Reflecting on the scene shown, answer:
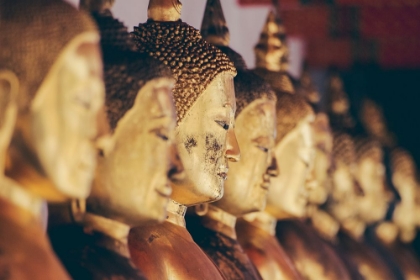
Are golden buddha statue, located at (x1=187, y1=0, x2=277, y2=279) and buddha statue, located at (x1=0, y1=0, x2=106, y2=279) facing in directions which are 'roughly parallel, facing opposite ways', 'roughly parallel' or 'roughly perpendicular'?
roughly parallel

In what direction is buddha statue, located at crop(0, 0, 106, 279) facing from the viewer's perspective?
to the viewer's right

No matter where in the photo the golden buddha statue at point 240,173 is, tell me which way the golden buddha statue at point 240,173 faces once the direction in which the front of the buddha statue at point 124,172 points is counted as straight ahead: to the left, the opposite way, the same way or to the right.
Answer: the same way

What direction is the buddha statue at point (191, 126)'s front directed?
to the viewer's right

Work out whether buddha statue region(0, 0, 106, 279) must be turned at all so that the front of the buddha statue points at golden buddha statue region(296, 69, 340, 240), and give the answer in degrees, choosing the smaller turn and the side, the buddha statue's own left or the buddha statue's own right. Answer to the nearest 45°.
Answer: approximately 45° to the buddha statue's own left

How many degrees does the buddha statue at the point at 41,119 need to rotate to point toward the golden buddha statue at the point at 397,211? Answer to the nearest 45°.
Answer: approximately 45° to its left

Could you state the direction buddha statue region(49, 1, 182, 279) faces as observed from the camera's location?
facing to the right of the viewer

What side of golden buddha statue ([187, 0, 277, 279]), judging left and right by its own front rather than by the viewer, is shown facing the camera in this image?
right

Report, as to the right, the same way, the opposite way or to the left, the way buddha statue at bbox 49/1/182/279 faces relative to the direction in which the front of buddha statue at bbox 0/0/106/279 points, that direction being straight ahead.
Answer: the same way
